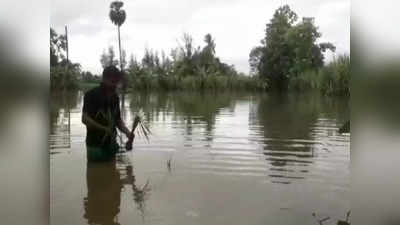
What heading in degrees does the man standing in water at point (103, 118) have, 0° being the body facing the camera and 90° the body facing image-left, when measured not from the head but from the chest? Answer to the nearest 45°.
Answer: approximately 315°
